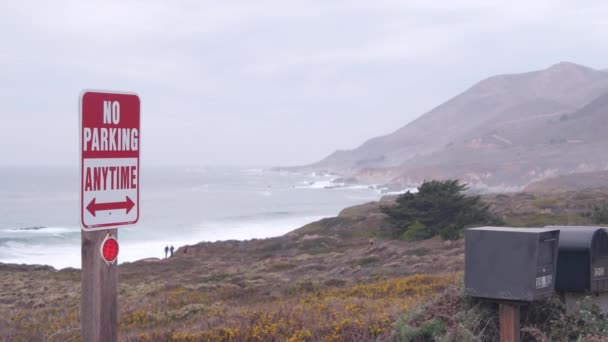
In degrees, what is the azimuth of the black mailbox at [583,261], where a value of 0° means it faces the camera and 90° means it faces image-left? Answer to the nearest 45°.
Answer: approximately 315°

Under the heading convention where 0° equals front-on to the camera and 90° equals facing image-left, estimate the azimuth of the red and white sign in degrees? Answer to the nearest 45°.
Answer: approximately 315°

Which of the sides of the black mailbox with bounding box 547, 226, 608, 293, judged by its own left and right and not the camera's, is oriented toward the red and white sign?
right

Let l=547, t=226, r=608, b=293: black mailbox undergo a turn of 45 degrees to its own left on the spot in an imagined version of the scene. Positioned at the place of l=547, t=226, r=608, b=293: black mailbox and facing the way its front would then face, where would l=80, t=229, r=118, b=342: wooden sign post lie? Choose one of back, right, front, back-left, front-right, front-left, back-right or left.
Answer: back-right

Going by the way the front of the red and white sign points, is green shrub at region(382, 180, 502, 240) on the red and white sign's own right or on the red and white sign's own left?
on the red and white sign's own left

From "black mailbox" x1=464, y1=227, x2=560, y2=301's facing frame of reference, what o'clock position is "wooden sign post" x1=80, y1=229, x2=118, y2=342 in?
The wooden sign post is roughly at 3 o'clock from the black mailbox.

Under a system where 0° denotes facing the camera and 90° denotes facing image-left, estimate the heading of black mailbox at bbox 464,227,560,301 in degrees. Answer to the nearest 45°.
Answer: approximately 315°

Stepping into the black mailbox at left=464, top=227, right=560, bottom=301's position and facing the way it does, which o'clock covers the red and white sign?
The red and white sign is roughly at 3 o'clock from the black mailbox.
